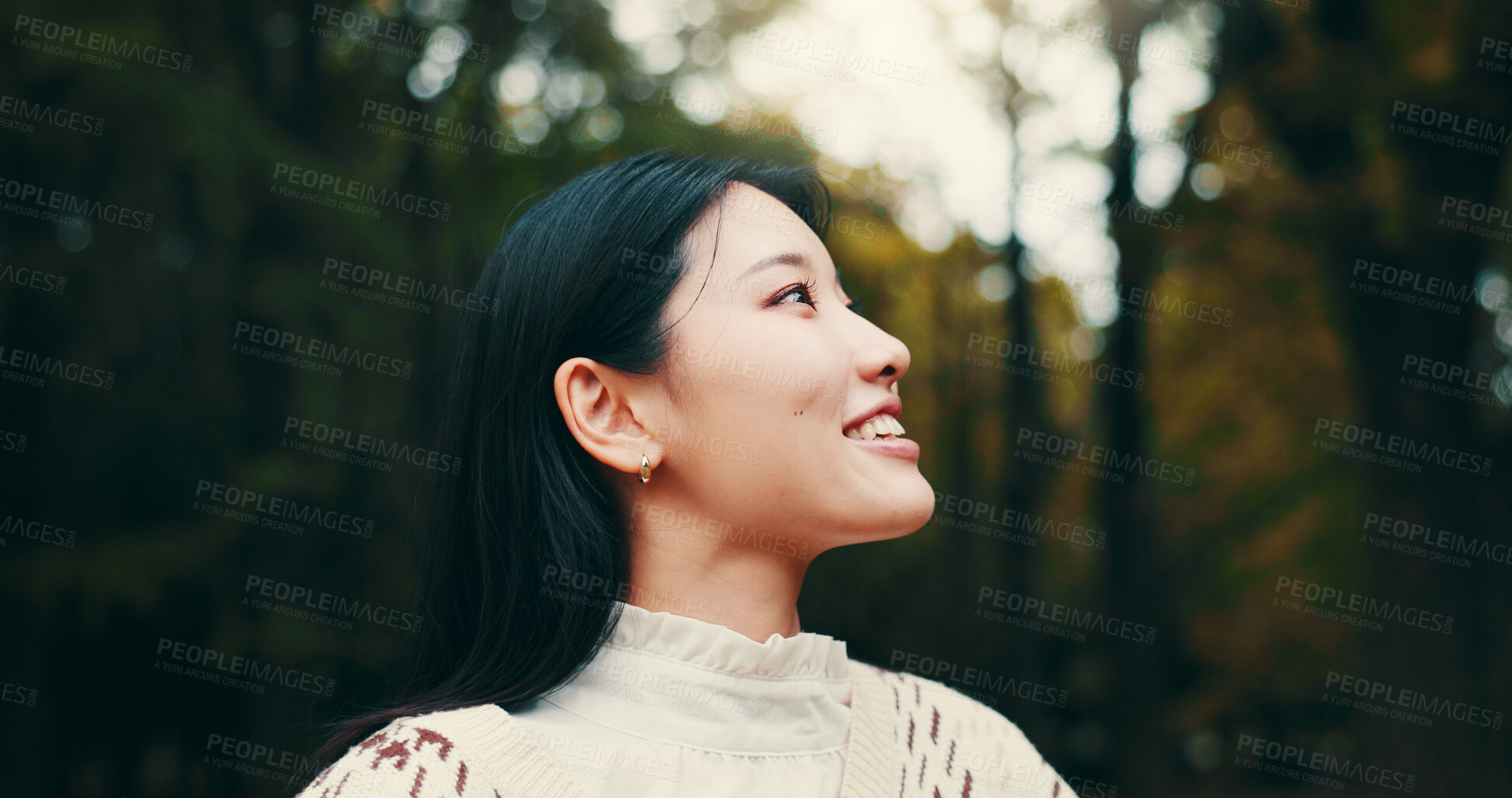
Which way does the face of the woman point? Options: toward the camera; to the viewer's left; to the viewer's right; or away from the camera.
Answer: to the viewer's right

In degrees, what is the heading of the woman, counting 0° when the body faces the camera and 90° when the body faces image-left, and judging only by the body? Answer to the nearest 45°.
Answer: approximately 315°
